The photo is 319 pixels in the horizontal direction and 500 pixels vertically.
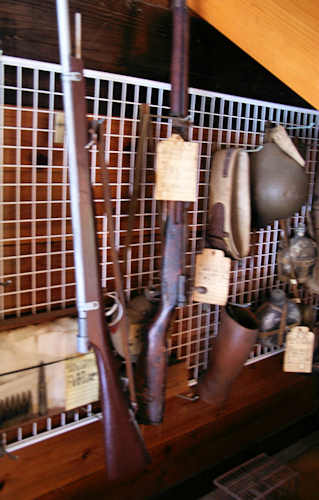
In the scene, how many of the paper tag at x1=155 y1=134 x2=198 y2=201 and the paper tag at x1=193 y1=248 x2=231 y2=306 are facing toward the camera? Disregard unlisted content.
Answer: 2

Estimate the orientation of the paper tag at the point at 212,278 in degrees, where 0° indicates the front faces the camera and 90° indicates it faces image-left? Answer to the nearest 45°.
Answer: approximately 0°
